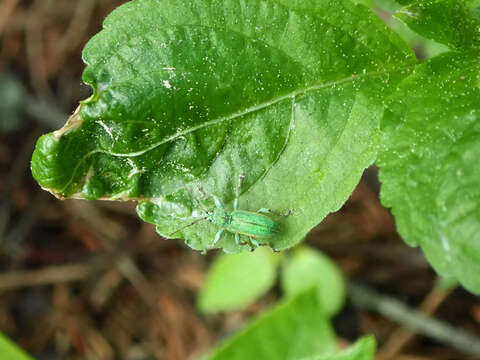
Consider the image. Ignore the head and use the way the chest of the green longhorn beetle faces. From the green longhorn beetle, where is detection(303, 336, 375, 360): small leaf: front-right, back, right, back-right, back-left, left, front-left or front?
back-left

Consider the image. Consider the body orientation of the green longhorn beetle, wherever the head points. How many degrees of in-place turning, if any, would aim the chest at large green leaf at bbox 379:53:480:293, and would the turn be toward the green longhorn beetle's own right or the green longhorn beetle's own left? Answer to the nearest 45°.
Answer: approximately 180°

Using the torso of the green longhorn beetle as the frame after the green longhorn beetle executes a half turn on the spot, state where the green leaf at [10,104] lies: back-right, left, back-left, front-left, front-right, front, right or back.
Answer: back-left

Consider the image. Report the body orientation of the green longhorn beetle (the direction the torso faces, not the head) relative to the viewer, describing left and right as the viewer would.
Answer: facing to the left of the viewer
